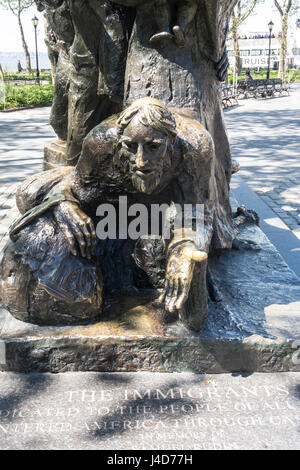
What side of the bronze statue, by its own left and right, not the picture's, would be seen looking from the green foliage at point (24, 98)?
back

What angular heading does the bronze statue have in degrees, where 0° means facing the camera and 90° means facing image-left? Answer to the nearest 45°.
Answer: approximately 0°
